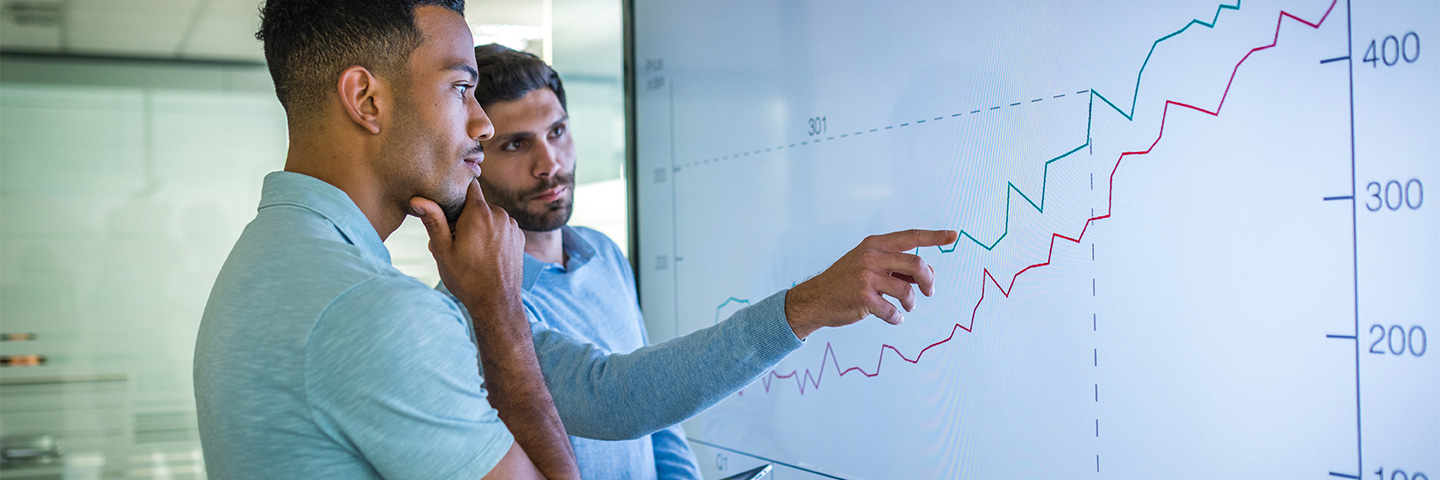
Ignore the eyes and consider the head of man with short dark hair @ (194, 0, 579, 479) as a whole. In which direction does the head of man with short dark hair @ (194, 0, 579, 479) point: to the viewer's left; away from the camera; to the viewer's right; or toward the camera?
to the viewer's right

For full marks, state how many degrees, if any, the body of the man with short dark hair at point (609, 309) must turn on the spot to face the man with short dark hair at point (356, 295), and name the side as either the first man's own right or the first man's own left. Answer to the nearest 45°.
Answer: approximately 45° to the first man's own right

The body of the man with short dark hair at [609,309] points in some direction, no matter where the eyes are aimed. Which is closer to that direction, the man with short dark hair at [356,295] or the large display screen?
the large display screen

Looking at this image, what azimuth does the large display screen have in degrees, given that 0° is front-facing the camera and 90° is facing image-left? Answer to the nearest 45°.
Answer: approximately 45°

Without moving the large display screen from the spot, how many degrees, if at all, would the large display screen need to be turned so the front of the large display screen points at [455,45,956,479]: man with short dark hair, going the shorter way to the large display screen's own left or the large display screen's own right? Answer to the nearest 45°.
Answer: approximately 45° to the large display screen's own right

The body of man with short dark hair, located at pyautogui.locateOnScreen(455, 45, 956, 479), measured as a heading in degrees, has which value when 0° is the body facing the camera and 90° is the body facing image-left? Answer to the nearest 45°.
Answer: approximately 315°
